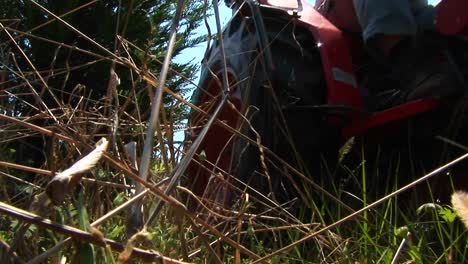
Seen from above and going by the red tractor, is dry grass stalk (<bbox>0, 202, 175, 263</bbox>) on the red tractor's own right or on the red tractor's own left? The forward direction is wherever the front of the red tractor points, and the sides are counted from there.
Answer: on the red tractor's own right

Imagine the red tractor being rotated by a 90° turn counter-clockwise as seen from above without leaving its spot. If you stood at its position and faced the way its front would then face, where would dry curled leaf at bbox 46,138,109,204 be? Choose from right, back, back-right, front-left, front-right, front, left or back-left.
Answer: back-right
